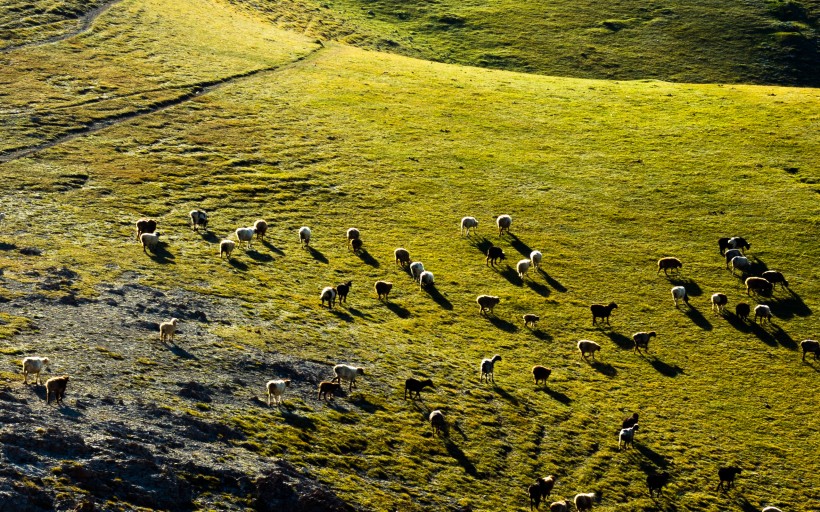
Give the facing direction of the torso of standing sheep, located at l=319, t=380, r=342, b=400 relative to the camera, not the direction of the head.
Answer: to the viewer's right
